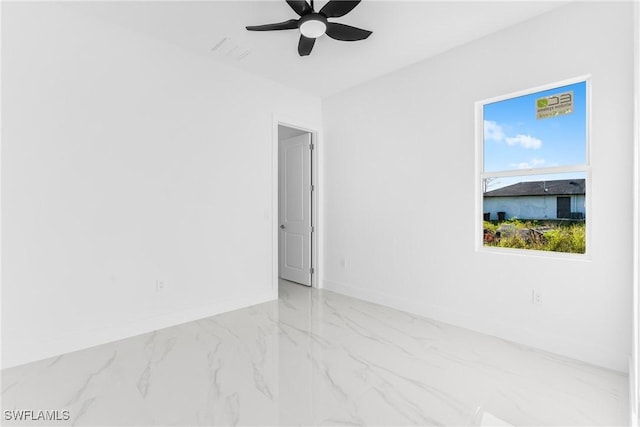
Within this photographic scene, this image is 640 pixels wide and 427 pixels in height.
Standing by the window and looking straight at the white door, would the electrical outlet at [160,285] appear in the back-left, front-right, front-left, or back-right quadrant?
front-left

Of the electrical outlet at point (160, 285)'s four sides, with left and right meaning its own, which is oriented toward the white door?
left

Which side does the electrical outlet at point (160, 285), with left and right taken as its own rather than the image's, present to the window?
front

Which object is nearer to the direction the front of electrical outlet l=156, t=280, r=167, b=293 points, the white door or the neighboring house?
the neighboring house

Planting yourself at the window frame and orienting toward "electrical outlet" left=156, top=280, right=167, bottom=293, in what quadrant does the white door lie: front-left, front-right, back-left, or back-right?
front-right

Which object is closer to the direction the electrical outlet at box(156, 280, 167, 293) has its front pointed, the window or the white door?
the window

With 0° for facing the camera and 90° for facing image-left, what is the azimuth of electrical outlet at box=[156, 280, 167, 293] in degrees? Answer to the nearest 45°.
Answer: approximately 315°

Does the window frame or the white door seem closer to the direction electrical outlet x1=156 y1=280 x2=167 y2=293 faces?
the window frame

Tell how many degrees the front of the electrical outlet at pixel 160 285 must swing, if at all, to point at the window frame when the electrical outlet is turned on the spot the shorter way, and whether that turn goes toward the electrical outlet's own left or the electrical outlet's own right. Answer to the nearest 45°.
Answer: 0° — it already faces it
